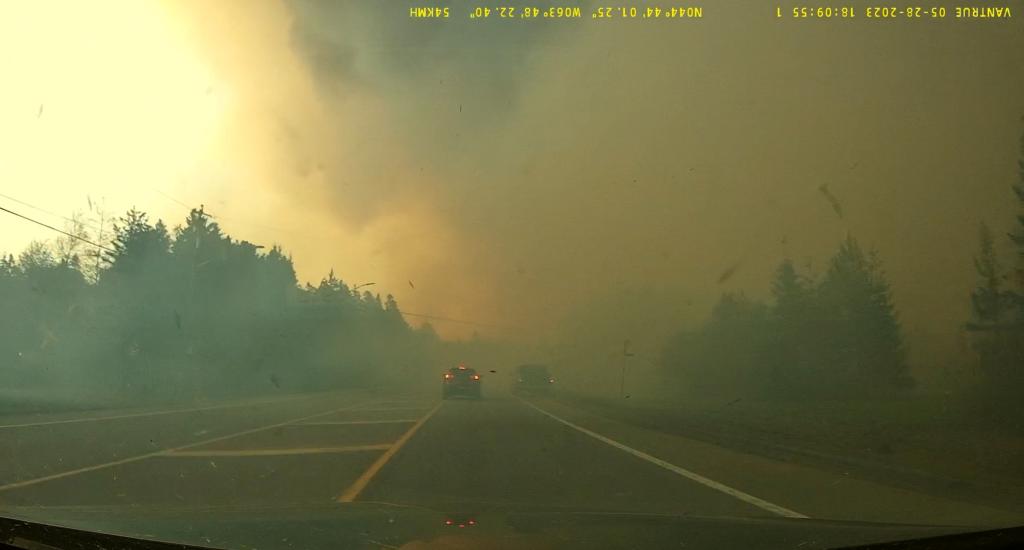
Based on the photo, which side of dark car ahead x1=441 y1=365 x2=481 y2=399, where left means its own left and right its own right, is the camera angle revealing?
back
